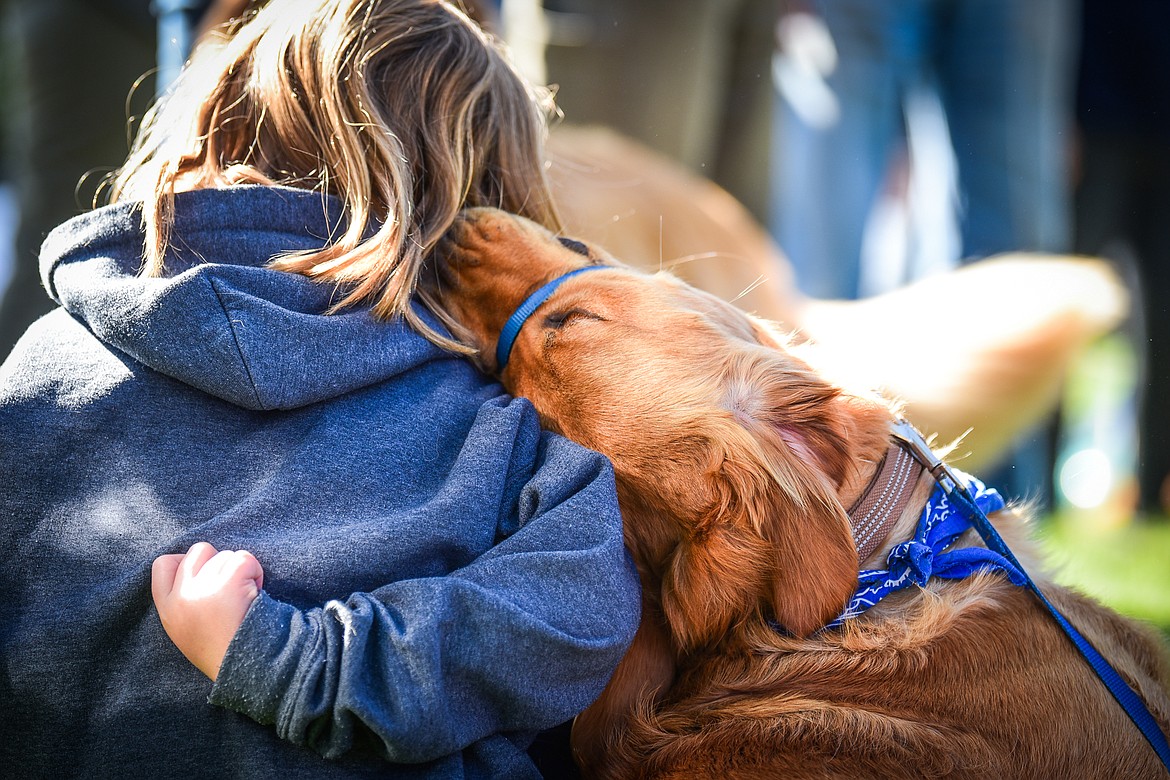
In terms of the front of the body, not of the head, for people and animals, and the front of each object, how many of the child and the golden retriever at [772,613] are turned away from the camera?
1

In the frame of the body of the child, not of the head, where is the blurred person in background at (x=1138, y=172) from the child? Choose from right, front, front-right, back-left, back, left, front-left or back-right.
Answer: front-right

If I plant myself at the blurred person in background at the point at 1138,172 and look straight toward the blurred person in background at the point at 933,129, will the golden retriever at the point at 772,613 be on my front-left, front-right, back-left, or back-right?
front-left

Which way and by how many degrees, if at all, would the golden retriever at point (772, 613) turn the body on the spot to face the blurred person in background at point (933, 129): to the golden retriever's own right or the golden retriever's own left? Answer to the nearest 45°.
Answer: approximately 90° to the golden retriever's own right

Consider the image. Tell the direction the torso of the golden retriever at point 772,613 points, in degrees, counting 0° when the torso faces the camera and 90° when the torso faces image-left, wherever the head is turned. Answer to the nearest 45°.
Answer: approximately 90°

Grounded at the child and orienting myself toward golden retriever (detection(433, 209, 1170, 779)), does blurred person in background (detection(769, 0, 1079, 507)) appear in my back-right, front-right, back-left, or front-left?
front-left

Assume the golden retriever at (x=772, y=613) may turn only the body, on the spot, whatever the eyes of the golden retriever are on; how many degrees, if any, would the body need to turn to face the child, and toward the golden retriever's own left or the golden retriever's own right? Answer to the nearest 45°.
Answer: approximately 45° to the golden retriever's own left

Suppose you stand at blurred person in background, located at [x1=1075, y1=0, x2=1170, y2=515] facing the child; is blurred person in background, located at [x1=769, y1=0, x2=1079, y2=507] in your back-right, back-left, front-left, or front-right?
front-right

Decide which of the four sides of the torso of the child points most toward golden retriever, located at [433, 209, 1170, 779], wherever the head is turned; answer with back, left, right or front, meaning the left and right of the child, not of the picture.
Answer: right

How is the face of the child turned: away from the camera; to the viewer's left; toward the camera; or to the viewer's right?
away from the camera

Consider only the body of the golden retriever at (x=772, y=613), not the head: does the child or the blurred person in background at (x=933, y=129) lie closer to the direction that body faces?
the child

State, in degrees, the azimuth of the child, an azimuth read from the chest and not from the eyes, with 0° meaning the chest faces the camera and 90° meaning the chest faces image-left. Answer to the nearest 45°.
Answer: approximately 180°
